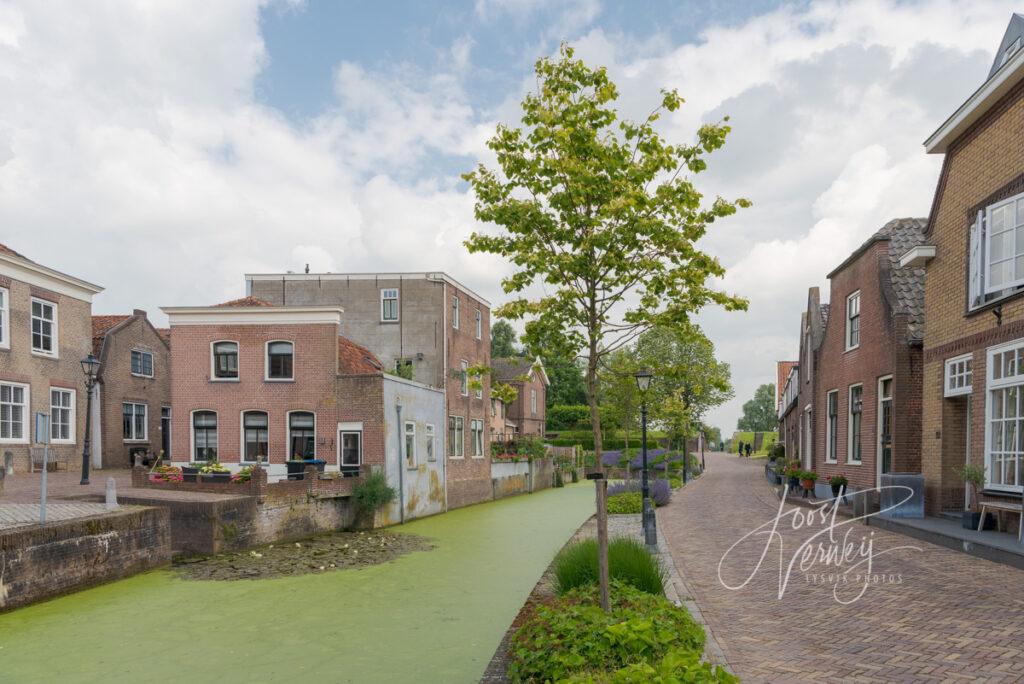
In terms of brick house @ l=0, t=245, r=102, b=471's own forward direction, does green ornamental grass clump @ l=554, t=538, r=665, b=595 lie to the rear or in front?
in front

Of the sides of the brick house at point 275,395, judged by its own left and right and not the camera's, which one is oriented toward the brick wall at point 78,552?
front

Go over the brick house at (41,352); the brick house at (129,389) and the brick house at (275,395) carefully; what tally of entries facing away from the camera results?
0

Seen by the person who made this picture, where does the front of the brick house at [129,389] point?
facing the viewer and to the right of the viewer

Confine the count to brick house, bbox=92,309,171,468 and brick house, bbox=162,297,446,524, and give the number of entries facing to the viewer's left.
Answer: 0

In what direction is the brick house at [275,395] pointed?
toward the camera
